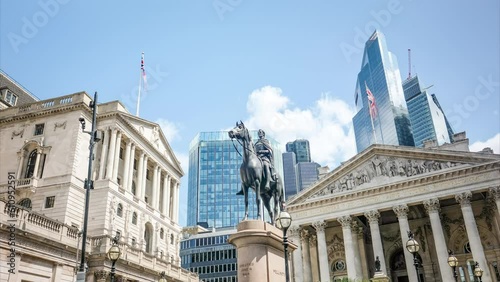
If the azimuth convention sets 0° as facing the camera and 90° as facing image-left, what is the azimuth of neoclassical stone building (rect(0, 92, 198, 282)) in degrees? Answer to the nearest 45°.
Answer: approximately 315°

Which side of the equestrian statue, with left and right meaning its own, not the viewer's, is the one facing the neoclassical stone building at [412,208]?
back

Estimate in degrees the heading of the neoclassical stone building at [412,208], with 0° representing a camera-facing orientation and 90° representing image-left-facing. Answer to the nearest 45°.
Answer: approximately 45°

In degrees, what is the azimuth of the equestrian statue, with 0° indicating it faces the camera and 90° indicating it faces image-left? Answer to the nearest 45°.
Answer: approximately 45°

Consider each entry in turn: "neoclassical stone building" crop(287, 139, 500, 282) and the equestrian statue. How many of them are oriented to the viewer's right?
0

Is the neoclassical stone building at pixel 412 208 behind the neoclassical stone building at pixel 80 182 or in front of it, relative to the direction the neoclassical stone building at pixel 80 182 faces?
in front

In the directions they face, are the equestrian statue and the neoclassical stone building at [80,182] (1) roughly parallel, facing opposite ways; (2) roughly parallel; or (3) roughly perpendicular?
roughly perpendicular

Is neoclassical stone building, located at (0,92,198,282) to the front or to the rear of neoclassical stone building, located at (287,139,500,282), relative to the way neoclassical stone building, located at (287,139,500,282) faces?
to the front
